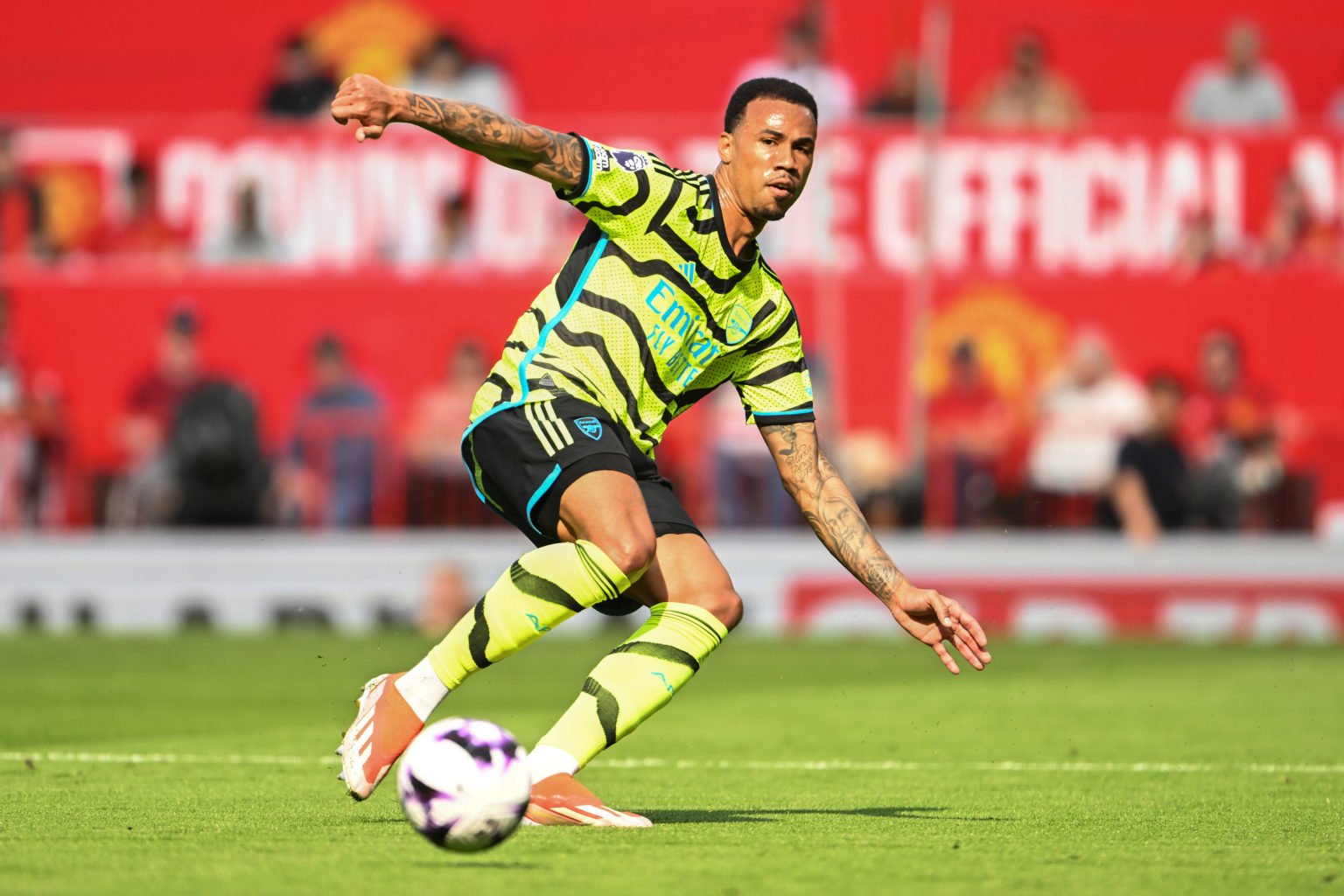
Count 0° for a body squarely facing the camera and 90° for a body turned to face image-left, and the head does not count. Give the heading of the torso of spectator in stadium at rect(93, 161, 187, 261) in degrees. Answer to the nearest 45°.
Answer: approximately 0°

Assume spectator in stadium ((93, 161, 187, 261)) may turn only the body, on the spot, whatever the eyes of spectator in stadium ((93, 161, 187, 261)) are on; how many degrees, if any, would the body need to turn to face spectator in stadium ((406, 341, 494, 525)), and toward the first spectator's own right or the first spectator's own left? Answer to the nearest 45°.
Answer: approximately 45° to the first spectator's own left

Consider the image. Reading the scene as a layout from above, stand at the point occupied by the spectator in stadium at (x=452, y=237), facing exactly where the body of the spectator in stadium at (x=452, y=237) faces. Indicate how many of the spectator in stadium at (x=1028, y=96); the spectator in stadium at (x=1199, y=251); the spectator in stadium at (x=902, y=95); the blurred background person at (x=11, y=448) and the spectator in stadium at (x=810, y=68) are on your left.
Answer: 4

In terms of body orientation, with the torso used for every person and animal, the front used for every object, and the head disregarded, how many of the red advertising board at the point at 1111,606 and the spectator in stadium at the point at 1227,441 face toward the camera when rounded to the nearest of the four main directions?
2

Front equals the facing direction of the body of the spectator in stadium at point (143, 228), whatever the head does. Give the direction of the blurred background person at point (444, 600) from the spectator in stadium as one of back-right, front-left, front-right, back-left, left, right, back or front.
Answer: front-left

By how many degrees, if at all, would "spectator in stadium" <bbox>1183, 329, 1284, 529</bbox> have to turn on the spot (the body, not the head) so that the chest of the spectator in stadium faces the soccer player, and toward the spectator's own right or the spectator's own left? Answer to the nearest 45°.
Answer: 0° — they already face them

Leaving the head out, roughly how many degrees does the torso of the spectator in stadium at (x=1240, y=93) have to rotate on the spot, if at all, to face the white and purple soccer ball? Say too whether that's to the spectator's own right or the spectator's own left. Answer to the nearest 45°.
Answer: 0° — they already face it
